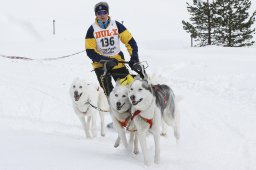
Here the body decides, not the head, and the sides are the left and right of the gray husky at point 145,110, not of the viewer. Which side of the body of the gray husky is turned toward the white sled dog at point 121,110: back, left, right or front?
right

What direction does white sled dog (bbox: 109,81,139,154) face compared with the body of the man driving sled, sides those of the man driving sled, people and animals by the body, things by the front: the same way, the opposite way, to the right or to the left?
the same way

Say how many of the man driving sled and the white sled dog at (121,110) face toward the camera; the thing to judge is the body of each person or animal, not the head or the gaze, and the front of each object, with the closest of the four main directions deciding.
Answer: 2

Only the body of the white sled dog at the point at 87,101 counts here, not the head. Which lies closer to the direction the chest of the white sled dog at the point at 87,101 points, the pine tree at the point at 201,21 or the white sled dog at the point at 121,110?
the white sled dog

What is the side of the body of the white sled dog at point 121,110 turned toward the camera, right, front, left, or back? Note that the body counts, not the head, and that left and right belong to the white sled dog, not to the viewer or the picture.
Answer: front

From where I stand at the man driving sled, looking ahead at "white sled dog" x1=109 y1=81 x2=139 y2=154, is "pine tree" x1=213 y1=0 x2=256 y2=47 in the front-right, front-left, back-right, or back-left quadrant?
back-left

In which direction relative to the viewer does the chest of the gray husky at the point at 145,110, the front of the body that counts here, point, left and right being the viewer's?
facing the viewer and to the left of the viewer

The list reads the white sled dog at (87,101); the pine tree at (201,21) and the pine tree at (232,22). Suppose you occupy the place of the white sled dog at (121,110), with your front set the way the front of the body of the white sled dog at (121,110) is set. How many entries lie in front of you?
0

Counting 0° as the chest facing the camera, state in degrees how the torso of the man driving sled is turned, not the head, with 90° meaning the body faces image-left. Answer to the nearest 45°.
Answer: approximately 0°
